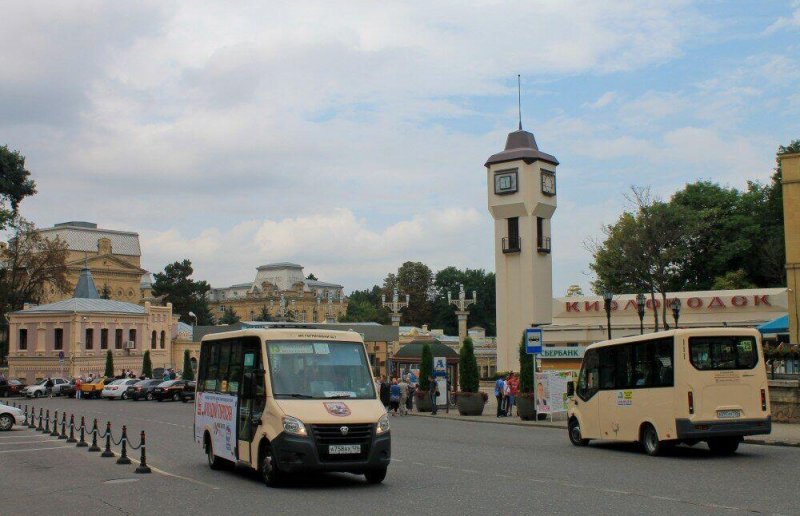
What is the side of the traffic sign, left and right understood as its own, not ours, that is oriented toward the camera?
front

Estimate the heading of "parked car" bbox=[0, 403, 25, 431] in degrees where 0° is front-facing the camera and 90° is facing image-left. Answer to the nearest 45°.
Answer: approximately 270°

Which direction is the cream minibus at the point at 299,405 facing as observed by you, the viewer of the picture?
facing the viewer and to the right of the viewer

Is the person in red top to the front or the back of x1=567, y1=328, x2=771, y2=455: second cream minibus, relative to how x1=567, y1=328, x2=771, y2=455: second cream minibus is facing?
to the front

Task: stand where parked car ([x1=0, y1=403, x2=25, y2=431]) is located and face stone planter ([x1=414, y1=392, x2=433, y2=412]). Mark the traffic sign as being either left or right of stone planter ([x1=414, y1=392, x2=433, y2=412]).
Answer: right

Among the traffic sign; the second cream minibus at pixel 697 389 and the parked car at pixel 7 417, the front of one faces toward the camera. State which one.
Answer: the traffic sign

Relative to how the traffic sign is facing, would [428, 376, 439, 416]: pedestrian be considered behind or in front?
behind

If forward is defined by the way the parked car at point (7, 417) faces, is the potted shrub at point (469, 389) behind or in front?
in front

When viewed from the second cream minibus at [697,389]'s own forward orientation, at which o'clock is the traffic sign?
The traffic sign is roughly at 1 o'clock from the second cream minibus.

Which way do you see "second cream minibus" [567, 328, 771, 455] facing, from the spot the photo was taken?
facing away from the viewer and to the left of the viewer

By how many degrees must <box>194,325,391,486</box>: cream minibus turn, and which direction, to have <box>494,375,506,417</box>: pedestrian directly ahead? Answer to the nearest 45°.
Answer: approximately 135° to its left
